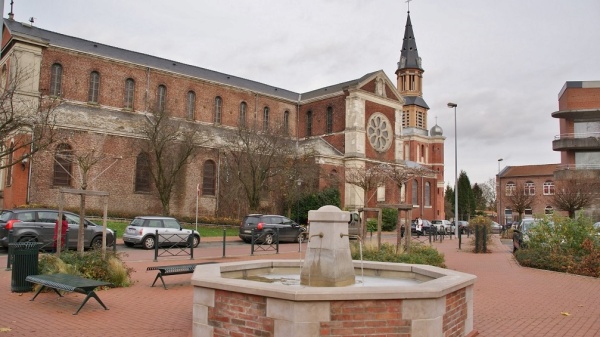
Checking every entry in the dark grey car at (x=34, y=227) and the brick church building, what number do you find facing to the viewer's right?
1

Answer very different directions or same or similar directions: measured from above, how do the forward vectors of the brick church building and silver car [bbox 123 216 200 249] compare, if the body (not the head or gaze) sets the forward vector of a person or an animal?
very different directions

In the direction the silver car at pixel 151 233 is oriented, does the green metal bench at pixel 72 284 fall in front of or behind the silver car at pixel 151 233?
behind

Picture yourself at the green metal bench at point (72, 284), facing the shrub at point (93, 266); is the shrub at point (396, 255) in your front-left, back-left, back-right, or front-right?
front-right

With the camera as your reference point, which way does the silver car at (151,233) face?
facing away from the viewer and to the right of the viewer

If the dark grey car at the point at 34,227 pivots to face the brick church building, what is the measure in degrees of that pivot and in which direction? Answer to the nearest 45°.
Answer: approximately 90° to its left

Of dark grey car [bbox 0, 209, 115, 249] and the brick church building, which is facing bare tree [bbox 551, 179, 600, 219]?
the dark grey car

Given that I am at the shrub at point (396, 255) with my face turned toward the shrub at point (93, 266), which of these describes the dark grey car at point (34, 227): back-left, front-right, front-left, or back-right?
front-right

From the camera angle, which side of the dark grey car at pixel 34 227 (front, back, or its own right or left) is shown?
right

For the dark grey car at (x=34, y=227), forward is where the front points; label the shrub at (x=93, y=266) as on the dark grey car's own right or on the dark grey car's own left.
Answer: on the dark grey car's own right
